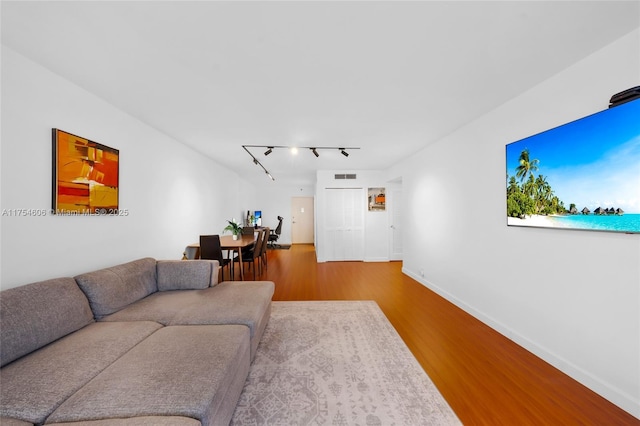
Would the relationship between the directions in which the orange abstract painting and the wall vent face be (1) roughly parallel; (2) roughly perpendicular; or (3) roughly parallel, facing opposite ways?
roughly perpendicular

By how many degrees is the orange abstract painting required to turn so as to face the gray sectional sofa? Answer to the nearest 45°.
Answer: approximately 45° to its right

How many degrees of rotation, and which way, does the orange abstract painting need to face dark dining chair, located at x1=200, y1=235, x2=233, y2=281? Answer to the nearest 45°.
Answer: approximately 90° to its left

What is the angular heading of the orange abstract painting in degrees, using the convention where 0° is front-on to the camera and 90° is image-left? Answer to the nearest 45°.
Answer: approximately 315°

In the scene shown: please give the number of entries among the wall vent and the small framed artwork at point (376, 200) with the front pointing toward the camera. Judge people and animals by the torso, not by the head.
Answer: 2

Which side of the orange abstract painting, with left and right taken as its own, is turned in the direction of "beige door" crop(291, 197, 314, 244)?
left

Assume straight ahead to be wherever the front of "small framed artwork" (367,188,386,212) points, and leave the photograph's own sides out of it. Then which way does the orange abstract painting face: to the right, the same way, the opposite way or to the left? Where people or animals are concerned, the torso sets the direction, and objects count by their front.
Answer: to the left

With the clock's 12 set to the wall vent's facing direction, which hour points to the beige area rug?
The beige area rug is roughly at 12 o'clock from the wall vent.
